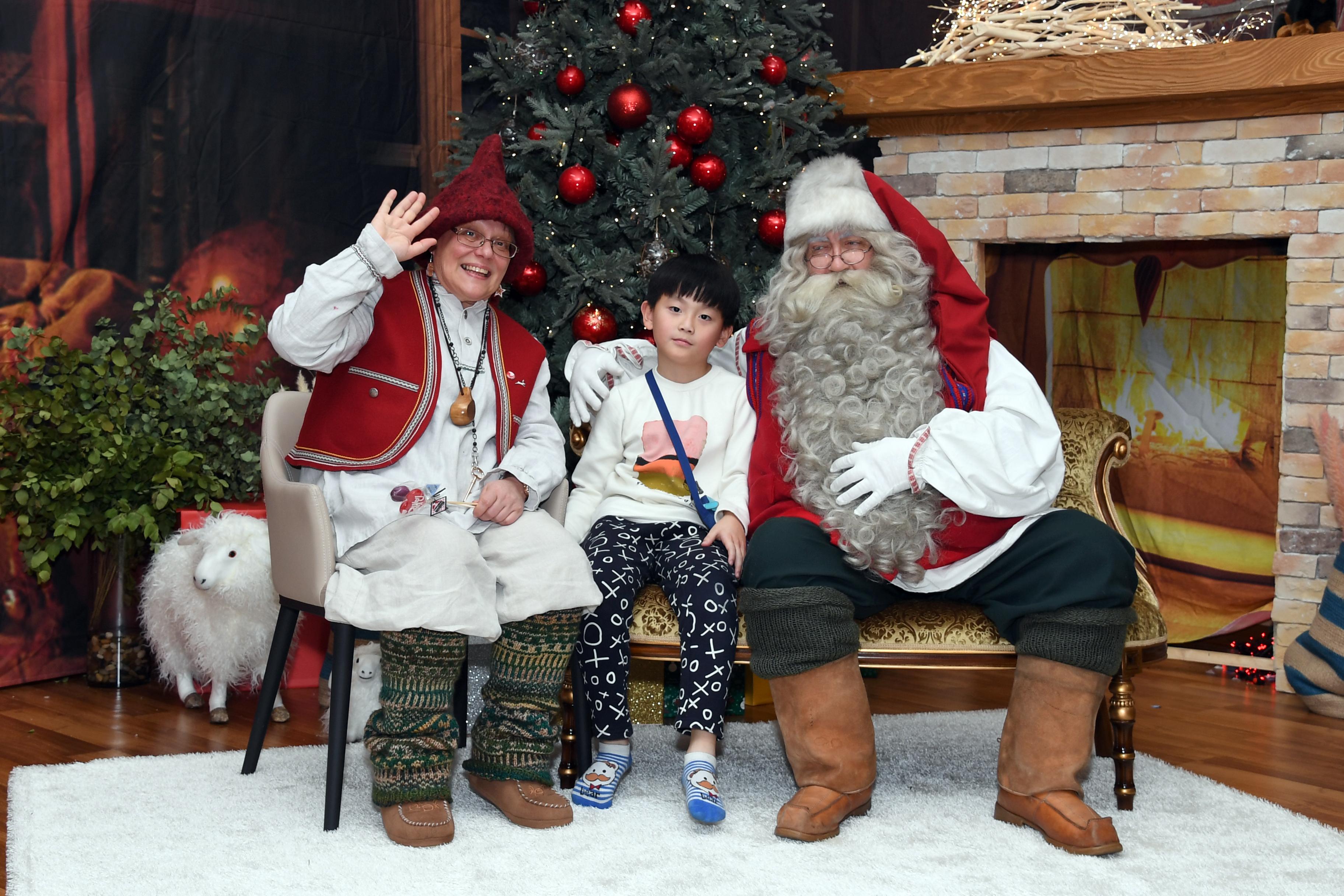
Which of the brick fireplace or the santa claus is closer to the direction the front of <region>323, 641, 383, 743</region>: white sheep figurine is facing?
the santa claus

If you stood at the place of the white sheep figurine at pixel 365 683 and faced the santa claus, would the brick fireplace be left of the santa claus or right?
left

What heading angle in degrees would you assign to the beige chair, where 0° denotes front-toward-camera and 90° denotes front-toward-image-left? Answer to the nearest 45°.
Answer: approximately 315°

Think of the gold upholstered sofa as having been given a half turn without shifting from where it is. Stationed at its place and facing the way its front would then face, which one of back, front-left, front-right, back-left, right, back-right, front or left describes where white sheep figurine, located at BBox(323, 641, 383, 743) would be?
left

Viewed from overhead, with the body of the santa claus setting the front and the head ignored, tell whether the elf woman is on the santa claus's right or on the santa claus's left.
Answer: on the santa claus's right

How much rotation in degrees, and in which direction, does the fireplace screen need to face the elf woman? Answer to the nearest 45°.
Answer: approximately 45° to its right

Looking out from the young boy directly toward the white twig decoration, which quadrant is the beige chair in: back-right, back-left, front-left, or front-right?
back-left
